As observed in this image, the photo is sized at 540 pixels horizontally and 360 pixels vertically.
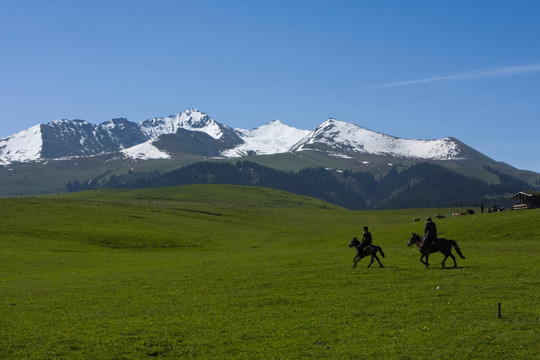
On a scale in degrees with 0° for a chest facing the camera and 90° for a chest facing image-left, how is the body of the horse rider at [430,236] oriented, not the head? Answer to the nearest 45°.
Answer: approximately 90°
